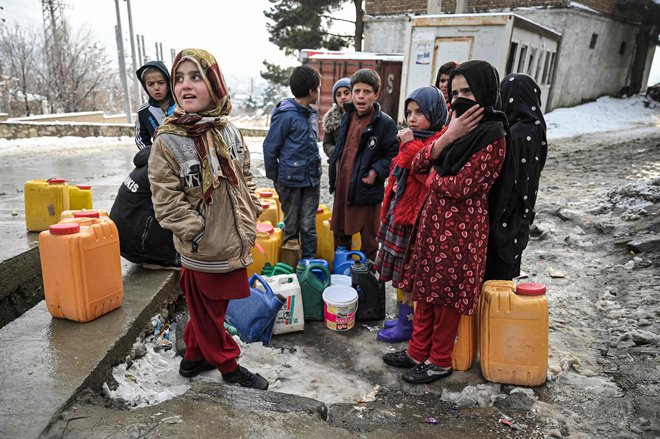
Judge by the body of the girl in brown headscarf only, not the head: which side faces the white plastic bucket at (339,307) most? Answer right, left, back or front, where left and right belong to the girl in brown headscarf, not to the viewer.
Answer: left

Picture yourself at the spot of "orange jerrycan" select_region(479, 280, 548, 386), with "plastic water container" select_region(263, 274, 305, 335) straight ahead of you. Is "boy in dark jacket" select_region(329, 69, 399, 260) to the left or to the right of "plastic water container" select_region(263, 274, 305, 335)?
right

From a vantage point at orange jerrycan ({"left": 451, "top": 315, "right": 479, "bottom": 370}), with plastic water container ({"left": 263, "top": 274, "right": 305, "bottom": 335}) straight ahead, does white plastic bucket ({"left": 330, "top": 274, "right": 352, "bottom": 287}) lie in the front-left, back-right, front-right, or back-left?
front-right

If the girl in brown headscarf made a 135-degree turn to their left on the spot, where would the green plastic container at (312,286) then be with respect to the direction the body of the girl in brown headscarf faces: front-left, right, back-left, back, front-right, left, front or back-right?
front-right

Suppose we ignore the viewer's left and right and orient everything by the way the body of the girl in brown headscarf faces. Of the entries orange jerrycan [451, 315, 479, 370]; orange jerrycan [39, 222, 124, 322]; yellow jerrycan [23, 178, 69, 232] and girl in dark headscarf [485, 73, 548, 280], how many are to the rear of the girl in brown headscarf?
2

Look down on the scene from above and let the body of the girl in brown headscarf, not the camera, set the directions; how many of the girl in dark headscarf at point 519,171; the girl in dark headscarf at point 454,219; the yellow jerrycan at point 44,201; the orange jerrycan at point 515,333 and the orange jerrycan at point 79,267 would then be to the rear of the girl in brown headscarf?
2

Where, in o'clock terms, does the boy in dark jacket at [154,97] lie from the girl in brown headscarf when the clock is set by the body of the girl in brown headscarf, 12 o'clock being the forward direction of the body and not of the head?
The boy in dark jacket is roughly at 7 o'clock from the girl in brown headscarf.

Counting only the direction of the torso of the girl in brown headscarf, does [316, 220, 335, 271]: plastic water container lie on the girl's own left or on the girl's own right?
on the girl's own left

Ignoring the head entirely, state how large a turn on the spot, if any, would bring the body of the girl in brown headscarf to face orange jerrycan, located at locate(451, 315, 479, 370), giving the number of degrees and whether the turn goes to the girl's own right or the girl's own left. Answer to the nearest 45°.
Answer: approximately 45° to the girl's own left

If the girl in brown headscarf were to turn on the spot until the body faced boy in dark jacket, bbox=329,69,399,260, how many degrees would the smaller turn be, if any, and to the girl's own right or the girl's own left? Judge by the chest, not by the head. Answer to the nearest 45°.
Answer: approximately 90° to the girl's own left

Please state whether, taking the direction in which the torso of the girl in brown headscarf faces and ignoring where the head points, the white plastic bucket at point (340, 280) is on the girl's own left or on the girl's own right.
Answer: on the girl's own left

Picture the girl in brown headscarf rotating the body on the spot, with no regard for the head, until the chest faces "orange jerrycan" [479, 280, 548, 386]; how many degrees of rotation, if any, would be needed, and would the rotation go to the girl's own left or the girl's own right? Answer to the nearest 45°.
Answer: approximately 45° to the girl's own left

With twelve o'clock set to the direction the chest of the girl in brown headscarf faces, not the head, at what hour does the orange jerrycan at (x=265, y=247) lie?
The orange jerrycan is roughly at 8 o'clock from the girl in brown headscarf.

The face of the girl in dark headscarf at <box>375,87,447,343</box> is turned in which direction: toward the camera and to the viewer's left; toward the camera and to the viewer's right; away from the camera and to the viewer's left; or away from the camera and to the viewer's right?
toward the camera and to the viewer's left

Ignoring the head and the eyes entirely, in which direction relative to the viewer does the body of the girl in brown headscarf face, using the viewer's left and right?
facing the viewer and to the right of the viewer

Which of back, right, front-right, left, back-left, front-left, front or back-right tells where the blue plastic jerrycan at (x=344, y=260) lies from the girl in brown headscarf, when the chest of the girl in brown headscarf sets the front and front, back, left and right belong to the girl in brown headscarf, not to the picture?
left

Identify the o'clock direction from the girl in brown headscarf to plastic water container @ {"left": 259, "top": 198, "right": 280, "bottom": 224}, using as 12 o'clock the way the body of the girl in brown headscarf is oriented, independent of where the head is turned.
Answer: The plastic water container is roughly at 8 o'clock from the girl in brown headscarf.
